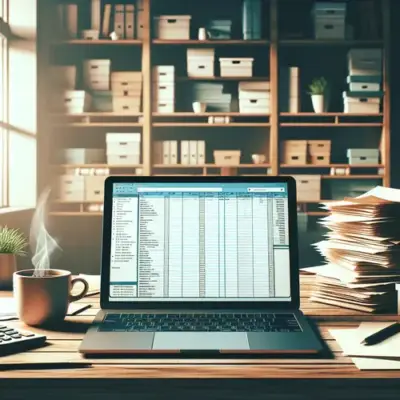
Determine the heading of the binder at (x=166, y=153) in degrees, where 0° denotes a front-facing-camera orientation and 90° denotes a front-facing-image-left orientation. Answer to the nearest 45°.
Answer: approximately 0°

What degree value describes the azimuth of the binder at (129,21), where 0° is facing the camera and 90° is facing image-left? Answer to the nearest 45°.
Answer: approximately 0°

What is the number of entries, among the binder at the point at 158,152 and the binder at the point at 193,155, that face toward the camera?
2

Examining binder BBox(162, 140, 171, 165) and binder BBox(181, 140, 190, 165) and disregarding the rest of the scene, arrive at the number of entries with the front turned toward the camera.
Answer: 2

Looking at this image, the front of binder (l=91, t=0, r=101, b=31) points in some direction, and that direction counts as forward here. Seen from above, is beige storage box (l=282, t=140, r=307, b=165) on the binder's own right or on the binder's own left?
on the binder's own left
